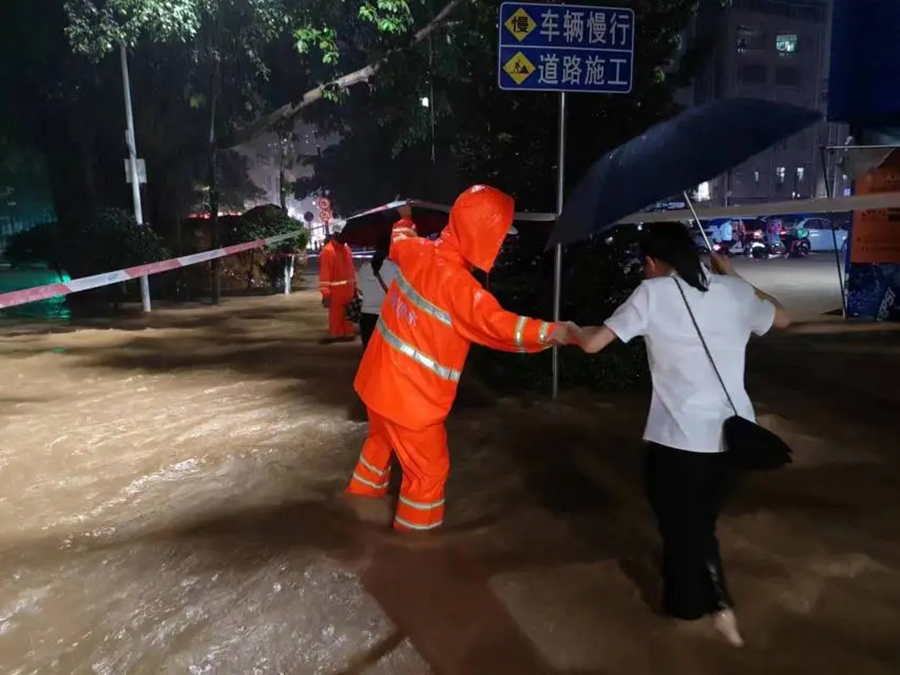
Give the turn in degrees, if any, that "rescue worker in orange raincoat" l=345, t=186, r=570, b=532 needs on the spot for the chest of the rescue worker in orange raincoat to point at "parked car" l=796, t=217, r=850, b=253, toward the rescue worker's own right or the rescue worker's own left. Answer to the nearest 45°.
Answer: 0° — they already face it

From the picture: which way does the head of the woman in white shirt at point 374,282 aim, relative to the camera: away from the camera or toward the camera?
away from the camera

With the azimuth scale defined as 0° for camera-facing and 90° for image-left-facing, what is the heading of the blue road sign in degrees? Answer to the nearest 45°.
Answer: approximately 0°

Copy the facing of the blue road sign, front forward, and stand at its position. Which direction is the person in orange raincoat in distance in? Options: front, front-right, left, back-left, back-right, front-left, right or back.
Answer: back-right

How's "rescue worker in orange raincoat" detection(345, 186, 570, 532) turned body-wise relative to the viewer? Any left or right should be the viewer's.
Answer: facing away from the viewer and to the right of the viewer

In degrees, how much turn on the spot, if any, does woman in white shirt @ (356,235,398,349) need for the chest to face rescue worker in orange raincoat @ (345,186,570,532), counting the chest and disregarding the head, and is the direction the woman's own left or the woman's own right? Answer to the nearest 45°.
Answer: approximately 180°

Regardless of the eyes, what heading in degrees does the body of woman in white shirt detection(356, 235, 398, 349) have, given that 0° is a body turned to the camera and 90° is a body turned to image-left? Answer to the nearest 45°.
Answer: approximately 180°

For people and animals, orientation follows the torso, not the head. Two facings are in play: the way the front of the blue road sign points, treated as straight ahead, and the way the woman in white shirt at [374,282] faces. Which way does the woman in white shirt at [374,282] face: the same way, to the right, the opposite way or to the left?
the opposite way
